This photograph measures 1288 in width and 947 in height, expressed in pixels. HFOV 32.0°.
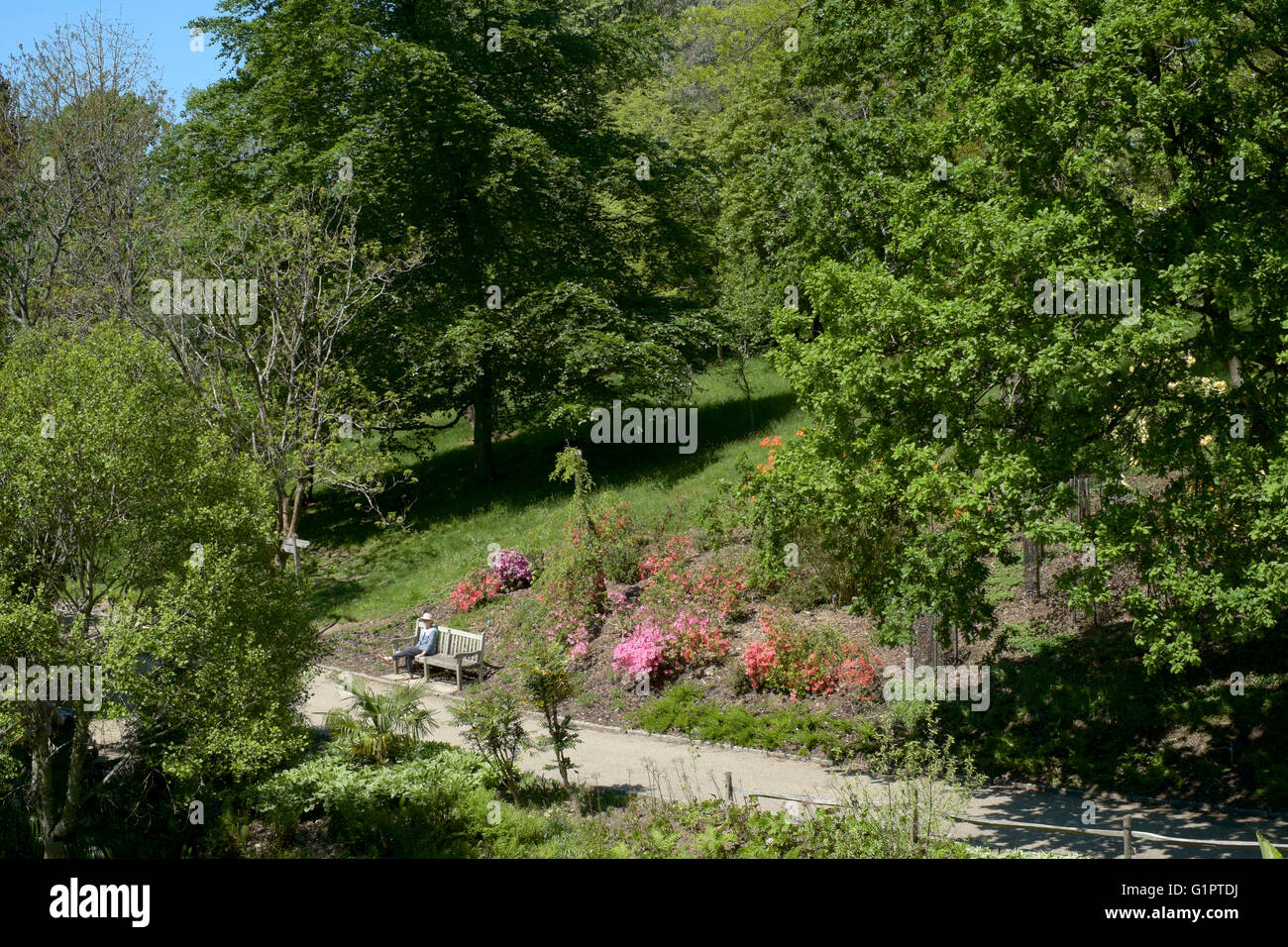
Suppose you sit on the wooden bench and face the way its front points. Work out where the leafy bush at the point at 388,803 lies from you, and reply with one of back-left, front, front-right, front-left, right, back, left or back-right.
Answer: front-left

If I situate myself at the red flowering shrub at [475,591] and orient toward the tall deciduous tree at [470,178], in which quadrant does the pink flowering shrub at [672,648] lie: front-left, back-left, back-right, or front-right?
back-right

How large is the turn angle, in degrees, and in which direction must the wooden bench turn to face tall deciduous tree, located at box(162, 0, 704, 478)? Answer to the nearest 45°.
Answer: approximately 135° to its right

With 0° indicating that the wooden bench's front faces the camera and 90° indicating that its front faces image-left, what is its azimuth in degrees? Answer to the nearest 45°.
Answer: approximately 45°

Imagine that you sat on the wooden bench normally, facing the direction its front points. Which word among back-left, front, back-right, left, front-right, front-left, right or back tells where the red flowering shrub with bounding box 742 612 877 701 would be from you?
left

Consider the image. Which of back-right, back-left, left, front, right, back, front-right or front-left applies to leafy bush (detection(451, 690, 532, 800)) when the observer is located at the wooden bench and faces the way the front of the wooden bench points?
front-left

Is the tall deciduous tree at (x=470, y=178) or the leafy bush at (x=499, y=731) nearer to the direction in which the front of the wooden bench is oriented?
the leafy bush

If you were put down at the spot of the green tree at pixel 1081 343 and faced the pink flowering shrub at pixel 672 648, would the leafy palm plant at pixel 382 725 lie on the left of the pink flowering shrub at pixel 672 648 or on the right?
left

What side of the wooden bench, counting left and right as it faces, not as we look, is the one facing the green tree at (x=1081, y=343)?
left

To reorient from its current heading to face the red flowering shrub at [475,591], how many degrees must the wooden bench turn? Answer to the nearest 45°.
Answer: approximately 135° to its right

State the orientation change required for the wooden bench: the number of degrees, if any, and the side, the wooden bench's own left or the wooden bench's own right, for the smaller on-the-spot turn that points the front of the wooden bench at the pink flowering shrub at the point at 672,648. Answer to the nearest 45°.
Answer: approximately 90° to the wooden bench's own left
